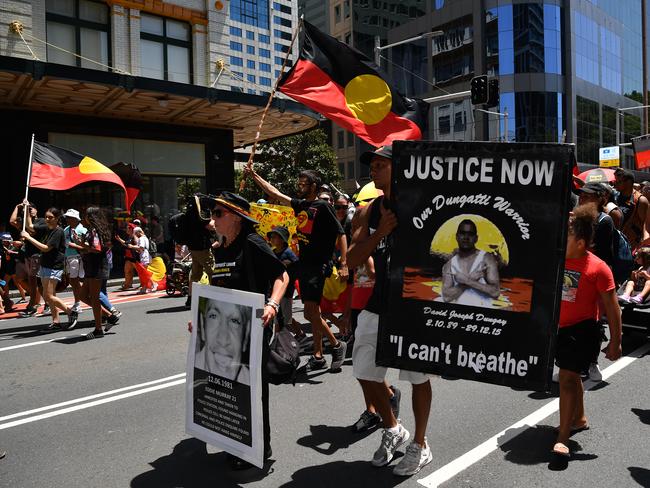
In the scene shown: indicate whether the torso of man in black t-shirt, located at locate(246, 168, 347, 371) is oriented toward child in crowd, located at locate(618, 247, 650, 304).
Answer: no

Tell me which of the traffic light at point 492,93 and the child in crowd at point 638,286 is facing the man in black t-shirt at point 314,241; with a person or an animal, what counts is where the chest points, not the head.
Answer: the child in crowd

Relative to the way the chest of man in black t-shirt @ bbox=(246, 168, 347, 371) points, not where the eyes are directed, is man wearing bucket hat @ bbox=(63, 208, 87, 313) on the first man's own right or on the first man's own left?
on the first man's own right

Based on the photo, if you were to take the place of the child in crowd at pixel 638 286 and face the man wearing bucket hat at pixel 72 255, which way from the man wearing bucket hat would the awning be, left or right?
right

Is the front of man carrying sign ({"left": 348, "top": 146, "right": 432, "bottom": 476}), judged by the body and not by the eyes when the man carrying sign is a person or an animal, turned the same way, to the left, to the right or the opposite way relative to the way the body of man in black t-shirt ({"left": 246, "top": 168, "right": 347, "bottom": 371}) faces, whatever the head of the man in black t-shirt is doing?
the same way

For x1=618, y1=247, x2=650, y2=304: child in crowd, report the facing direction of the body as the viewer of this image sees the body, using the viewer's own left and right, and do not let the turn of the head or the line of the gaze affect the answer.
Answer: facing the viewer and to the left of the viewer

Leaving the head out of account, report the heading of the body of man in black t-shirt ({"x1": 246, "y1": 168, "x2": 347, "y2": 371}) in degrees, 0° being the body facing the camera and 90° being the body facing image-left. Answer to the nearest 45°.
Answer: approximately 45°

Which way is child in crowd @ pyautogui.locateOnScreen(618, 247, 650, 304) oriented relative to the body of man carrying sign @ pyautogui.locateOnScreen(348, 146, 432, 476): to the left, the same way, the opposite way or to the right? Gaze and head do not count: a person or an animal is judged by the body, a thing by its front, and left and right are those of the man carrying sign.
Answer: the same way

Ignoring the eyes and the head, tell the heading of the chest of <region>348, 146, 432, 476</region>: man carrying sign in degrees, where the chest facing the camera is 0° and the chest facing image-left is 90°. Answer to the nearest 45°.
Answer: approximately 45°

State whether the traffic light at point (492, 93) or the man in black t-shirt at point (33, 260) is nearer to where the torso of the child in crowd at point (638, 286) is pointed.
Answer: the man in black t-shirt

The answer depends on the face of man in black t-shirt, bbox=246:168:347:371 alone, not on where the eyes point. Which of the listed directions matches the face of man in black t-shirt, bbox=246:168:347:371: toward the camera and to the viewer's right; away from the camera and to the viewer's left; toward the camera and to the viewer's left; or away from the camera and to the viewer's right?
toward the camera and to the viewer's left
